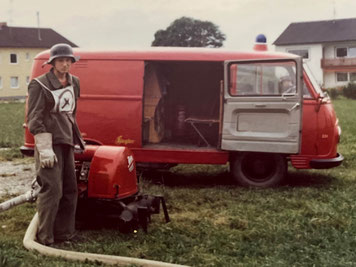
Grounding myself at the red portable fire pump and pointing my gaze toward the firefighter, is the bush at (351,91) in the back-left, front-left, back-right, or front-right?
back-right

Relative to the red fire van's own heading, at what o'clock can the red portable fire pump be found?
The red portable fire pump is roughly at 4 o'clock from the red fire van.

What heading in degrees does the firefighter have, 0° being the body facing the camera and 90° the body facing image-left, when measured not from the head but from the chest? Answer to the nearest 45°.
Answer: approximately 315°

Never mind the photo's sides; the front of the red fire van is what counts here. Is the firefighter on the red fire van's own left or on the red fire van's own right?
on the red fire van's own right

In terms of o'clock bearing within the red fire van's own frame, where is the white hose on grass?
The white hose on grass is roughly at 4 o'clock from the red fire van.

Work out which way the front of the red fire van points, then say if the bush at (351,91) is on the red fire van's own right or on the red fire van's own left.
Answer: on the red fire van's own left

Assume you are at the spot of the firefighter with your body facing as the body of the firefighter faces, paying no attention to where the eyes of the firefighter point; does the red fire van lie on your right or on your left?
on your left

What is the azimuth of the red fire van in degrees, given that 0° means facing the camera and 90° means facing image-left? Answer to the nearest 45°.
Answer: approximately 270°

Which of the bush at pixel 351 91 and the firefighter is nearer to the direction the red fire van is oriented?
the bush
